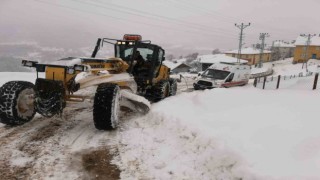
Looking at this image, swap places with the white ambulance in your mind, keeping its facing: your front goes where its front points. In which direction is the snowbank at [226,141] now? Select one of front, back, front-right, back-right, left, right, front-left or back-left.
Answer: front-left

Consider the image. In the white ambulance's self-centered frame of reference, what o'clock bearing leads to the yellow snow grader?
The yellow snow grader is roughly at 11 o'clock from the white ambulance.

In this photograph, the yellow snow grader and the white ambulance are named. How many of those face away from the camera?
0

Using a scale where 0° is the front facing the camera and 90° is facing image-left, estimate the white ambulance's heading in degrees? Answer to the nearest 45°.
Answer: approximately 45°

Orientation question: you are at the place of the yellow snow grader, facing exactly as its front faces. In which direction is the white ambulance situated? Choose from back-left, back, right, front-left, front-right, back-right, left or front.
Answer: back

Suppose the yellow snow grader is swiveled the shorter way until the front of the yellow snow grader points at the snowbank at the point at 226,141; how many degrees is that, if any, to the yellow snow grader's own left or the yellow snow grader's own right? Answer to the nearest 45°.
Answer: approximately 90° to the yellow snow grader's own left
